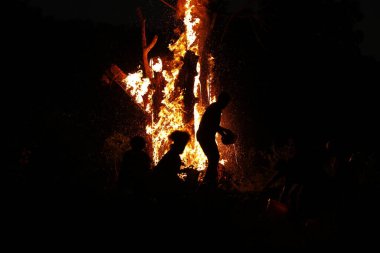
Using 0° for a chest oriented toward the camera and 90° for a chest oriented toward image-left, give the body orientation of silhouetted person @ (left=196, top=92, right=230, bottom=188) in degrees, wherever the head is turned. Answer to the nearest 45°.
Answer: approximately 270°
